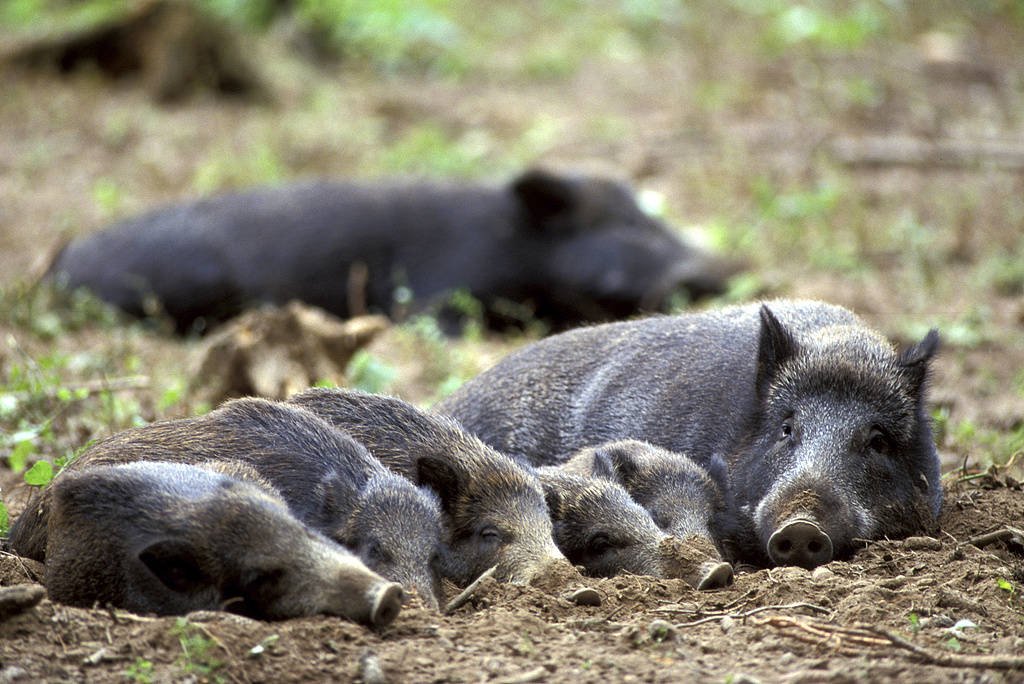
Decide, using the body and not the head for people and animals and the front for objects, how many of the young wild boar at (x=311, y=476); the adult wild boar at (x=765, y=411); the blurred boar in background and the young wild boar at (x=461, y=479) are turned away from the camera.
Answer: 0

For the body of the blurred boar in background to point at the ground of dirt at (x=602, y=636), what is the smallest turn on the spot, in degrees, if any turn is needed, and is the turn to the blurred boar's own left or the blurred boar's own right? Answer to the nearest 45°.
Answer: approximately 90° to the blurred boar's own right

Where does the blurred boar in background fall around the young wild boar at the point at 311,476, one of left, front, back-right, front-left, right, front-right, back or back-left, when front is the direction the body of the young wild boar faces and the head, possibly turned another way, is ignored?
back-left

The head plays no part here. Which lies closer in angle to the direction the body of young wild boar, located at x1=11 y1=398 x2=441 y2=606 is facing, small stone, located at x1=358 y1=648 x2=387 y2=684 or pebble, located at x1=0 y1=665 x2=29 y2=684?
the small stone

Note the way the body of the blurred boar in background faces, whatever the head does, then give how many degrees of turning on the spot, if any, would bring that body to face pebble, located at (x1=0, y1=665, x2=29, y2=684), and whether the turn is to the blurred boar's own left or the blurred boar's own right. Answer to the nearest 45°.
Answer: approximately 90° to the blurred boar's own right

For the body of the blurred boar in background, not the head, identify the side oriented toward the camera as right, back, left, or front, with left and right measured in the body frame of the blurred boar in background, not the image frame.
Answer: right

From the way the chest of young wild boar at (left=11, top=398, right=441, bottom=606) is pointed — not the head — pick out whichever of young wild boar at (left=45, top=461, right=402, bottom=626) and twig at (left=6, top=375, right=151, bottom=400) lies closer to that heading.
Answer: the young wild boar

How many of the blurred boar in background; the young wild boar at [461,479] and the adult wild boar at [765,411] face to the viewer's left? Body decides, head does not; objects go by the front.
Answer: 0

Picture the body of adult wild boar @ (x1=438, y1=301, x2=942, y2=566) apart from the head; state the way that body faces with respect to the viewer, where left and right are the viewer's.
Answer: facing the viewer and to the right of the viewer

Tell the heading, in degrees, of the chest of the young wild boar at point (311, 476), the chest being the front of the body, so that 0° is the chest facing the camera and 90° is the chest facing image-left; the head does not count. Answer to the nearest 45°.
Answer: approximately 315°

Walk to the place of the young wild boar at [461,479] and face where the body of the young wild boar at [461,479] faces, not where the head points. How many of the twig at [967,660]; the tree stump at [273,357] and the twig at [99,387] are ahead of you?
1

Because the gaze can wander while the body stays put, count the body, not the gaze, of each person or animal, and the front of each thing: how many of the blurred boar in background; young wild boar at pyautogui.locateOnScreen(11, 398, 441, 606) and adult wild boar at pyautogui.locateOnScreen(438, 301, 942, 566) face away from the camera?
0

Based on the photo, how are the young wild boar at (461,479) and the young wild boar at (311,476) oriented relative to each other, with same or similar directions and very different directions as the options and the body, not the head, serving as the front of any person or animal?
same or similar directions

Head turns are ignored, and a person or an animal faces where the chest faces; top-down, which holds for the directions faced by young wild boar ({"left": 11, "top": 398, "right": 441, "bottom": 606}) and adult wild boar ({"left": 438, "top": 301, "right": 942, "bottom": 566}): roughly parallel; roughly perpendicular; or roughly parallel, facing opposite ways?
roughly parallel

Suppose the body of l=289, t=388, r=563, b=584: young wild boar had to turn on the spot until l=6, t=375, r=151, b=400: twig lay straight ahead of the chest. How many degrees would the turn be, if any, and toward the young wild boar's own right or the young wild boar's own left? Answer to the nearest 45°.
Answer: approximately 180°
